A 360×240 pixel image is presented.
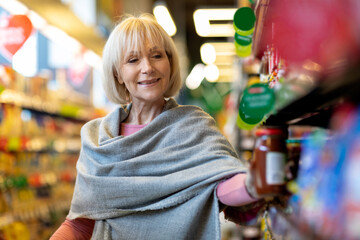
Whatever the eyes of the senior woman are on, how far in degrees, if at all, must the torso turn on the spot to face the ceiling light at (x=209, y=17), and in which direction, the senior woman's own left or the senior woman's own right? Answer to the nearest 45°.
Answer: approximately 180°

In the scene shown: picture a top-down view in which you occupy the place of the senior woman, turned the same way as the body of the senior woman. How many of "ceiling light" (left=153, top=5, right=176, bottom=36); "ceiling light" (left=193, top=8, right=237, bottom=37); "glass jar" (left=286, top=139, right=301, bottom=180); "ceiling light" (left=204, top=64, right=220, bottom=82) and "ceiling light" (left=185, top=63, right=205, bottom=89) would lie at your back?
4

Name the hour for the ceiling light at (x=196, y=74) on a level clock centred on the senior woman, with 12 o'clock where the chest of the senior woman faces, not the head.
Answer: The ceiling light is roughly at 6 o'clock from the senior woman.

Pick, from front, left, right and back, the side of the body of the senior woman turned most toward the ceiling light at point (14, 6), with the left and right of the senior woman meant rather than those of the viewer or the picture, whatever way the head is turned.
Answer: back

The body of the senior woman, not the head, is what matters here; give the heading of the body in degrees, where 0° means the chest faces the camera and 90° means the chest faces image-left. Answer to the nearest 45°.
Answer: approximately 0°

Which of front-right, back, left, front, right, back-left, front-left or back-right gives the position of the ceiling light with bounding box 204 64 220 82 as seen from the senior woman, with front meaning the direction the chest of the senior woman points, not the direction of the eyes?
back

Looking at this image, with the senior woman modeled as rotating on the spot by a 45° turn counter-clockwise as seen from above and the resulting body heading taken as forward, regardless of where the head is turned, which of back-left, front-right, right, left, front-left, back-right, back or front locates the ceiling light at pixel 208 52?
back-left

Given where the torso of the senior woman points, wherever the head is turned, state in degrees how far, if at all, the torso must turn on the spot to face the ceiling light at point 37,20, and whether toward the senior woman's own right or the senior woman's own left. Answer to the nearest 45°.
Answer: approximately 180°

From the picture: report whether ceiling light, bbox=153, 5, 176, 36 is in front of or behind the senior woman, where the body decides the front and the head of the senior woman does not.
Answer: behind
